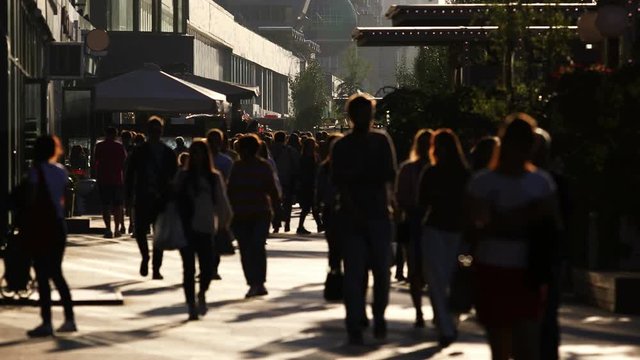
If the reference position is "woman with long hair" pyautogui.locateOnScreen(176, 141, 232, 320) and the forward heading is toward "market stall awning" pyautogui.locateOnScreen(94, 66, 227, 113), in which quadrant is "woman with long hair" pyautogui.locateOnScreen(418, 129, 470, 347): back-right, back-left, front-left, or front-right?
back-right

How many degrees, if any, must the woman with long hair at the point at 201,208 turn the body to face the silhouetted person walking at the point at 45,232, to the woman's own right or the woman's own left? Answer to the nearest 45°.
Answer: approximately 45° to the woman's own right

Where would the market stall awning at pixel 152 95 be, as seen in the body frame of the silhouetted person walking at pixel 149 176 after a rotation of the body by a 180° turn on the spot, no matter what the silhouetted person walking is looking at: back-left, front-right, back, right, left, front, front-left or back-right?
front

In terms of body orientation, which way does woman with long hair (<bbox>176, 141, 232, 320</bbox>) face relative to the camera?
toward the camera

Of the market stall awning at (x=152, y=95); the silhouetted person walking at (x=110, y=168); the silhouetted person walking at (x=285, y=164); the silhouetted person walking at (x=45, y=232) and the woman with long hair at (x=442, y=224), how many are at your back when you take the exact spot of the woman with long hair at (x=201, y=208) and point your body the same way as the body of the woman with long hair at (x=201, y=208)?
3

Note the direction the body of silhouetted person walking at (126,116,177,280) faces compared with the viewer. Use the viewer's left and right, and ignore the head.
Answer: facing the viewer

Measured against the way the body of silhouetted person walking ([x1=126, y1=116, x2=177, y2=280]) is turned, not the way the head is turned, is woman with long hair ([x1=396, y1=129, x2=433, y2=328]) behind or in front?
in front

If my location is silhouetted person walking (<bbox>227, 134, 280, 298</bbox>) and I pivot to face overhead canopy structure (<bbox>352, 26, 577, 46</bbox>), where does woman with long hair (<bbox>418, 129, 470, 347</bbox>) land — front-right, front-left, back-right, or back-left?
back-right
